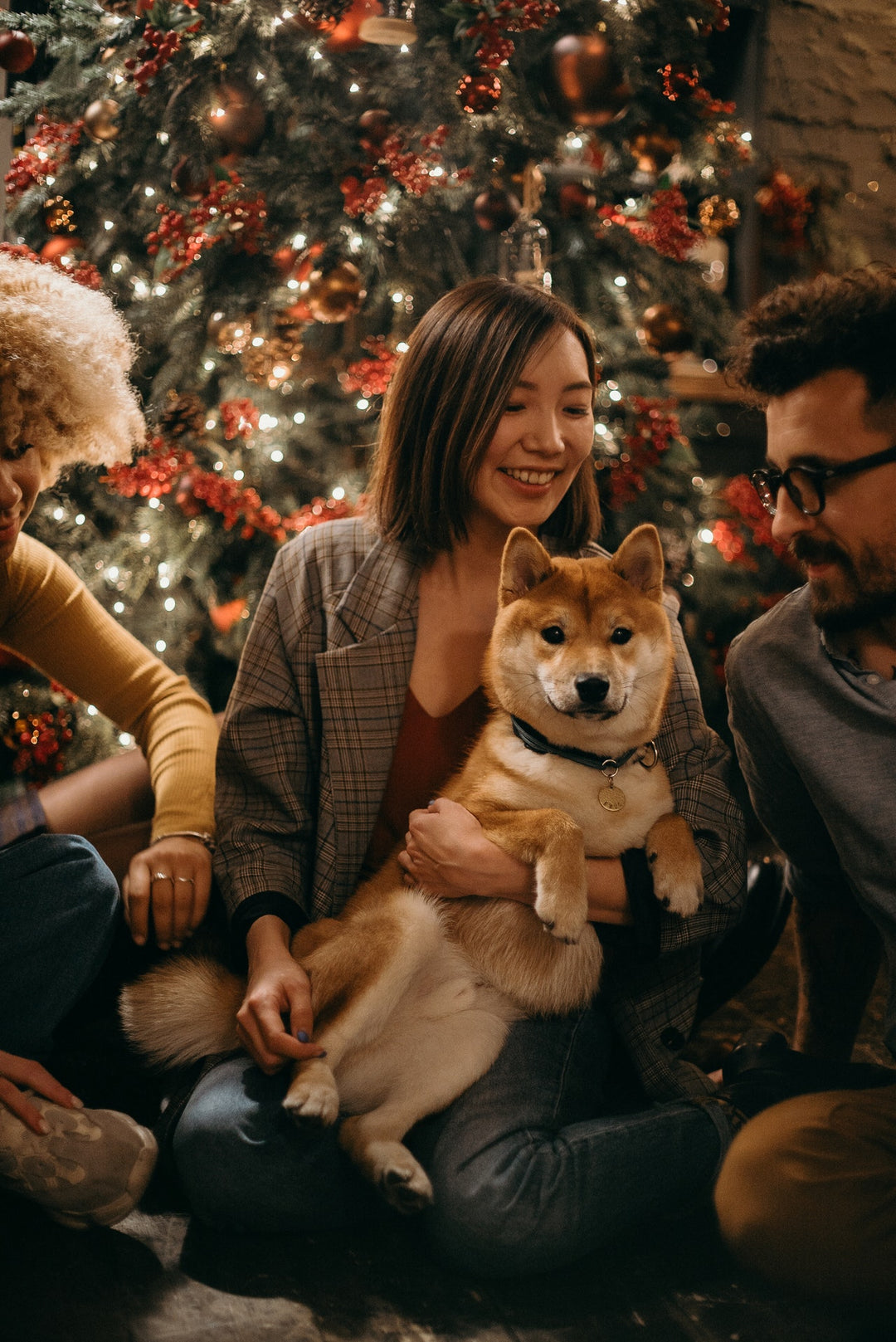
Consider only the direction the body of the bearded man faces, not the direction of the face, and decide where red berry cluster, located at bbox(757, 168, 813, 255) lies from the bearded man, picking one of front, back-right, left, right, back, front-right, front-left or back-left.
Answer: back-right

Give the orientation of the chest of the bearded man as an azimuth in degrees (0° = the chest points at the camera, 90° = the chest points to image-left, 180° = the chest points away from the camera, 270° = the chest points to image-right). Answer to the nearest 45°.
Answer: approximately 45°

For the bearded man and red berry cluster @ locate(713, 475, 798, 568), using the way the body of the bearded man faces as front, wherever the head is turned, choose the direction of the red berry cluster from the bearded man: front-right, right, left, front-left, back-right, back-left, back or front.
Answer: back-right

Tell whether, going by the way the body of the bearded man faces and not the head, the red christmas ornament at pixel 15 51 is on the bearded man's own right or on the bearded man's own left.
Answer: on the bearded man's own right

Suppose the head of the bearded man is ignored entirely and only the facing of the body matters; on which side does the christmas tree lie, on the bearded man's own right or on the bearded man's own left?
on the bearded man's own right
